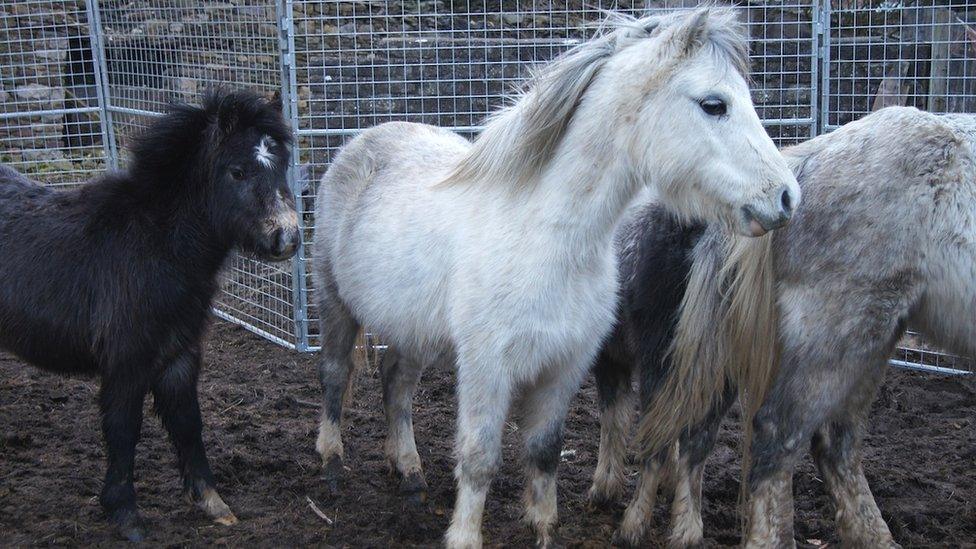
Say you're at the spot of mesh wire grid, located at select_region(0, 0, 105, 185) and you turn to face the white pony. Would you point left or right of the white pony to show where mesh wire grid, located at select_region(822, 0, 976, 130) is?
left

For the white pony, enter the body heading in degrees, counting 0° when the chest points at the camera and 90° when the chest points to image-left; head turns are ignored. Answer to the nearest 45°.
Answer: approximately 315°

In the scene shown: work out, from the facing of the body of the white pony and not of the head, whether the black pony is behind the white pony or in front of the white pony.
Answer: behind

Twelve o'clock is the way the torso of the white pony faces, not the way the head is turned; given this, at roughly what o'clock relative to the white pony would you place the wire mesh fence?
The wire mesh fence is roughly at 7 o'clock from the white pony.

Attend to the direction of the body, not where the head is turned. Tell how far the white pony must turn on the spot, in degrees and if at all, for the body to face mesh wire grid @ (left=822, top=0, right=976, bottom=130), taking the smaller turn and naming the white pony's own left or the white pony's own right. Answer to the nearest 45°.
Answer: approximately 90° to the white pony's own left
